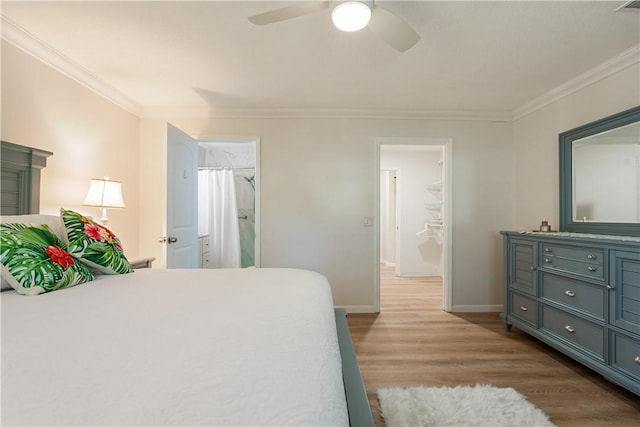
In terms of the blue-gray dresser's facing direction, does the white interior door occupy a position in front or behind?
in front

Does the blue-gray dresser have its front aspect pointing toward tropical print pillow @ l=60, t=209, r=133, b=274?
yes

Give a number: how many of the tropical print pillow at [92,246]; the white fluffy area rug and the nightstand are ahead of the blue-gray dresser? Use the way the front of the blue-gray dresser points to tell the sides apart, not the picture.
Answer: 3

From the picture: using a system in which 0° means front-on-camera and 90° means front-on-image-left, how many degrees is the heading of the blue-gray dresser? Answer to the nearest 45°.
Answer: approximately 45°

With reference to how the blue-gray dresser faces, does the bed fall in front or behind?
in front

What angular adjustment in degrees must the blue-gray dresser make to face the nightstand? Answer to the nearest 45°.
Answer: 0° — it already faces it

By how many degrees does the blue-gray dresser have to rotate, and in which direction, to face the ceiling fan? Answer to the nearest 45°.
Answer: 0° — it already faces it

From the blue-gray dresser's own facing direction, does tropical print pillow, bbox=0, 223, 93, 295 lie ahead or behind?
ahead
